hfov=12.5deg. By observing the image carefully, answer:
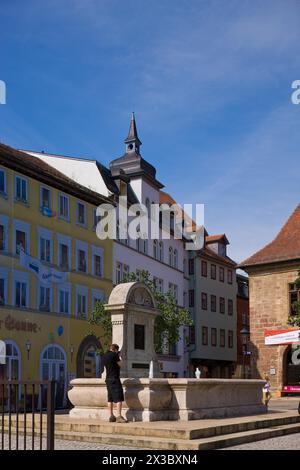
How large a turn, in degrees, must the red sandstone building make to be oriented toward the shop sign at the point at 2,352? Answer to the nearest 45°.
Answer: approximately 45° to its right

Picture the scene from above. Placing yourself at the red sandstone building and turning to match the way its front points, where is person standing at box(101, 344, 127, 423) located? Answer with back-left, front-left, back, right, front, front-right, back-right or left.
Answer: front

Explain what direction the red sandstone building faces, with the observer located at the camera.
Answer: facing the viewer

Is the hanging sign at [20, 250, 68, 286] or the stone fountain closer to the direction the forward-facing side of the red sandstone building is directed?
the stone fountain

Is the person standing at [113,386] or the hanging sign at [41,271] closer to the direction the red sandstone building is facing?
the person standing

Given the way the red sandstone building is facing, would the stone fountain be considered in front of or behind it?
in front

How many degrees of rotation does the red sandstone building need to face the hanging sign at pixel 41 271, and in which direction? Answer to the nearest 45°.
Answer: approximately 45° to its right

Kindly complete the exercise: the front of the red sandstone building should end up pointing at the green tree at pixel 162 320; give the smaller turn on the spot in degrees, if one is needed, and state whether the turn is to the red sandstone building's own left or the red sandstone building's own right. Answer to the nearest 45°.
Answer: approximately 45° to the red sandstone building's own right
